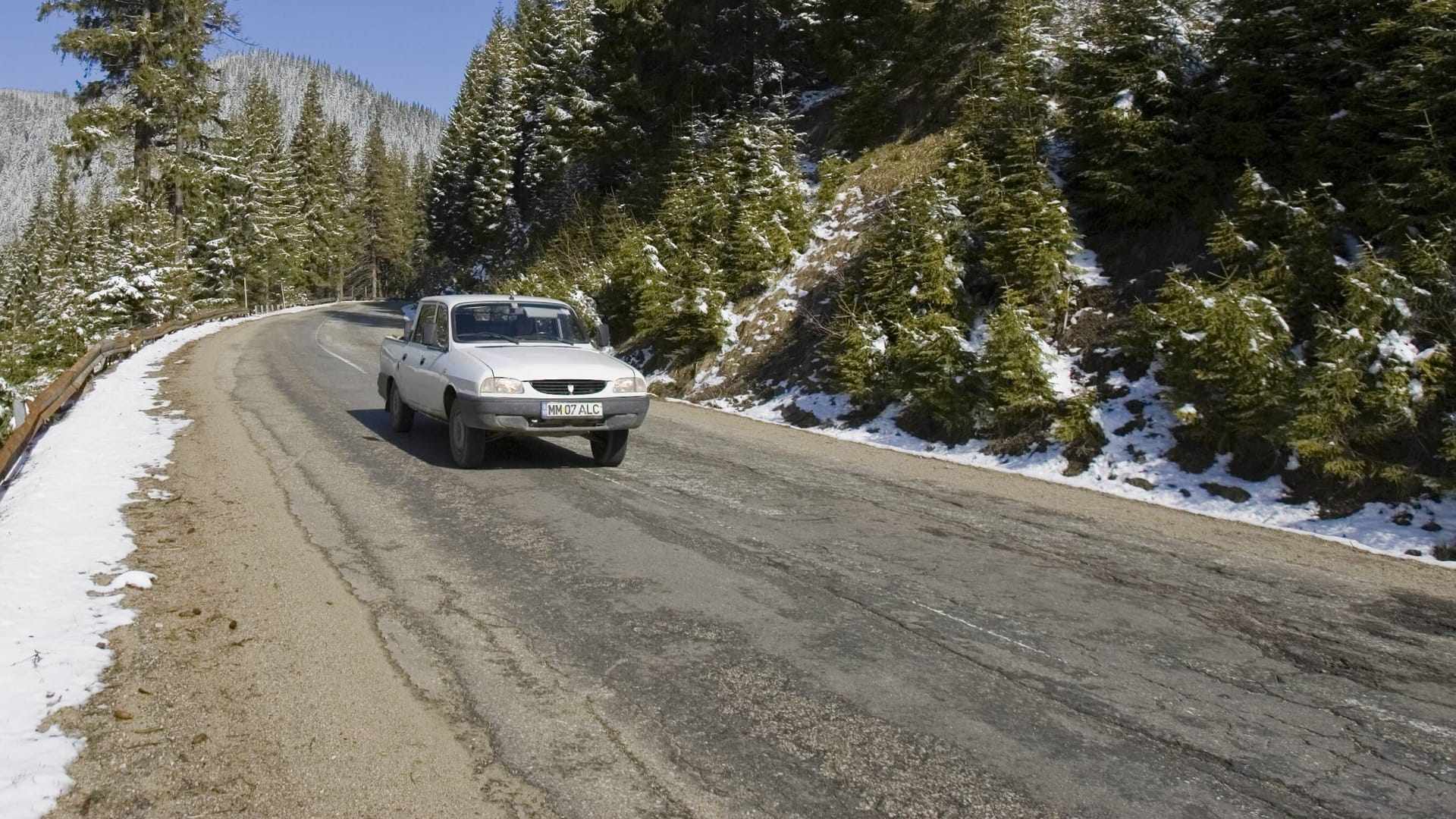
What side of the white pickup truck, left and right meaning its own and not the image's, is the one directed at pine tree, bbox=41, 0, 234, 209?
back

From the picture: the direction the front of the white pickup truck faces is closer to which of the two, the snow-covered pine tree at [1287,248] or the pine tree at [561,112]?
the snow-covered pine tree

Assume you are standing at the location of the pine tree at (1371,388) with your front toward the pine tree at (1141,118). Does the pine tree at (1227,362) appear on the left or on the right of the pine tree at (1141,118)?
left

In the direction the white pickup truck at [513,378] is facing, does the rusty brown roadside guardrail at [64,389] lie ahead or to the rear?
to the rear

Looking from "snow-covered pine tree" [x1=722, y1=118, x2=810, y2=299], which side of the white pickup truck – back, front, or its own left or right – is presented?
left

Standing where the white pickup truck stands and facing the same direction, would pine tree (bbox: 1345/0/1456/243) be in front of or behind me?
in front

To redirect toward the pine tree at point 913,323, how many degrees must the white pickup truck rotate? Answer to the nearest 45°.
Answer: approximately 90° to its left

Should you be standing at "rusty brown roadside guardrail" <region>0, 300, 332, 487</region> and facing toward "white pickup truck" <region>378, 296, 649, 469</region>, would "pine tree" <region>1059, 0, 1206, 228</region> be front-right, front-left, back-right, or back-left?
front-left

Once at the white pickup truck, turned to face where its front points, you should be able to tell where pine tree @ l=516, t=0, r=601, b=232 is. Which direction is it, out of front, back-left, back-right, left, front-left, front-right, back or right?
back-left

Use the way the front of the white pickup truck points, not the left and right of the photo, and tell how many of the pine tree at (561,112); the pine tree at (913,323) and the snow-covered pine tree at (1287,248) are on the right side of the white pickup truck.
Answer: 0

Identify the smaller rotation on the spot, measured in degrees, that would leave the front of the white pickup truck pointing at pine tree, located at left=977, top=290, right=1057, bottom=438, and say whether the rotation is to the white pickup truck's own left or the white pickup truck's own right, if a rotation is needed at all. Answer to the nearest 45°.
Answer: approximately 45° to the white pickup truck's own left

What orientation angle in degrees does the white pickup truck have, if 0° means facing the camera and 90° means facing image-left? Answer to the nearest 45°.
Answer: approximately 315°

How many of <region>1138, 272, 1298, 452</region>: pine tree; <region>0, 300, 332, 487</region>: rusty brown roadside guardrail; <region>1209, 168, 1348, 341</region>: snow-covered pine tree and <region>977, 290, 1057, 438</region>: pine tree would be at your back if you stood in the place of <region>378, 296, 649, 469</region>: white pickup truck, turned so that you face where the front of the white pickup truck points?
1

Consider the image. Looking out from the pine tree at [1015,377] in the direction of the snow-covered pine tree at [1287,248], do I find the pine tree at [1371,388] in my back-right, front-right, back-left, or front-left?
front-right

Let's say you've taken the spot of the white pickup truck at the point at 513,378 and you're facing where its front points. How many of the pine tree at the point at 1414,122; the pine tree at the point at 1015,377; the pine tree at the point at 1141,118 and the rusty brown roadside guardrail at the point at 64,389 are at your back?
1

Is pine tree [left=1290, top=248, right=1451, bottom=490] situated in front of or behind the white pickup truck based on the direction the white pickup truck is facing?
in front

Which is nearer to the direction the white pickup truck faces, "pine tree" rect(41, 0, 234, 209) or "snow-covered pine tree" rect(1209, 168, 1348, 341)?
the snow-covered pine tree
